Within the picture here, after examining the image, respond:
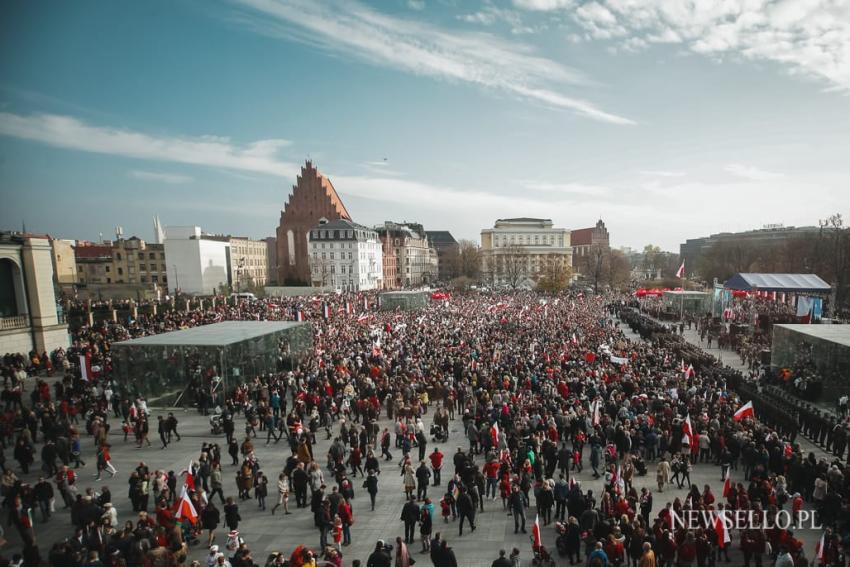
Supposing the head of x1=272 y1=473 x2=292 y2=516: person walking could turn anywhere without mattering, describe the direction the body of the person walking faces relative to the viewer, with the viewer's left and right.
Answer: facing to the right of the viewer

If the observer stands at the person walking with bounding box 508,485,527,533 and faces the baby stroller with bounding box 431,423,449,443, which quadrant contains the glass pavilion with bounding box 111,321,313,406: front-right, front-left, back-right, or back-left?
front-left

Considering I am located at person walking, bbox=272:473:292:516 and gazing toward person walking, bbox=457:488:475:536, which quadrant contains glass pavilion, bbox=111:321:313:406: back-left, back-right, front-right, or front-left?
back-left

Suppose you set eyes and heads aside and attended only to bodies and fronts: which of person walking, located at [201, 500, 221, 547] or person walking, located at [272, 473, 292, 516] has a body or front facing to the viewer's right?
person walking, located at [272, 473, 292, 516]

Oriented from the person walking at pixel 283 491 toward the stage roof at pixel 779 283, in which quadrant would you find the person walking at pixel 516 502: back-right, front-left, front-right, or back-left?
front-right

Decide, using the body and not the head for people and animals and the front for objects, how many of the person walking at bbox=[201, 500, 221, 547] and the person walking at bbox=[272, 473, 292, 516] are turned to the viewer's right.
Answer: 1

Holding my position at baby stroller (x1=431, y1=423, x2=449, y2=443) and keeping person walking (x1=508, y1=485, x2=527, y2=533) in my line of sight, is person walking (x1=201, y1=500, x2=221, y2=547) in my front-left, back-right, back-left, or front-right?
front-right

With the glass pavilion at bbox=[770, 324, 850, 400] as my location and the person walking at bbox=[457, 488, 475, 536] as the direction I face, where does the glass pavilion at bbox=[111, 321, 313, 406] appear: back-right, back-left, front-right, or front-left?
front-right
